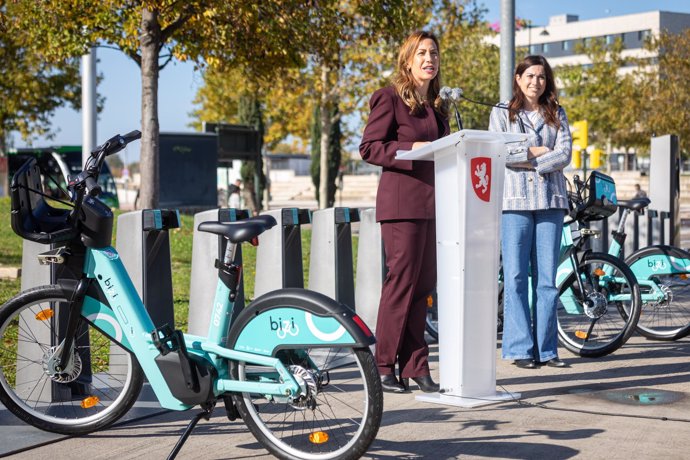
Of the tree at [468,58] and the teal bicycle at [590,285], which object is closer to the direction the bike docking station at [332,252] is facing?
the teal bicycle

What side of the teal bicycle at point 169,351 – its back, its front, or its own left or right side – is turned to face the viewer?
left

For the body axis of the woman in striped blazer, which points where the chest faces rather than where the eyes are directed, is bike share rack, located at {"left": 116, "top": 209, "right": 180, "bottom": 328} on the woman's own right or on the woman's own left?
on the woman's own right

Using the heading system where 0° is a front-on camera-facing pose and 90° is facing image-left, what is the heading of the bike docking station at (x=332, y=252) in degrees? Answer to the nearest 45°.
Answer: approximately 315°

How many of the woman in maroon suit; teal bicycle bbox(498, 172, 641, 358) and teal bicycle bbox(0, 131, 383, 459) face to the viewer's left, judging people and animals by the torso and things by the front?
1

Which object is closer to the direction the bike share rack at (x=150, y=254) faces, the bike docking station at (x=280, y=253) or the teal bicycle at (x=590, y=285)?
the teal bicycle

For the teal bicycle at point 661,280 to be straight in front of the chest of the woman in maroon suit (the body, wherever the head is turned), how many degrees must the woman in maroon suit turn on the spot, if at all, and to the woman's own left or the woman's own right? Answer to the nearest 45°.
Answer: approximately 90° to the woman's own left

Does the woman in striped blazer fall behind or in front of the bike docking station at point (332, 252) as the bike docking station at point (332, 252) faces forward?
in front

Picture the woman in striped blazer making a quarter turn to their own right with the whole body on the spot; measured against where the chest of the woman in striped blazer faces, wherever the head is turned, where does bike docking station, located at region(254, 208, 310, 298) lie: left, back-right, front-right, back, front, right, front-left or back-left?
front

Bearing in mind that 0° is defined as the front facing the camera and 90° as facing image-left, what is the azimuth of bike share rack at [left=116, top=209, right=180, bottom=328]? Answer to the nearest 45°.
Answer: approximately 315°

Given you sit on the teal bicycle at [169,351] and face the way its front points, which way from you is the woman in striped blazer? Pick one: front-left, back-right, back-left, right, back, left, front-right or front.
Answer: back-right

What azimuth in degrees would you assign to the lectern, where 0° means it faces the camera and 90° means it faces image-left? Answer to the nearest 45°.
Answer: approximately 315°
